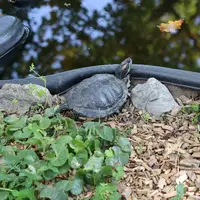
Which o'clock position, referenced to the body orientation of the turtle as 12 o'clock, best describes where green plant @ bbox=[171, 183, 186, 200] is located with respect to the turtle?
The green plant is roughly at 4 o'clock from the turtle.

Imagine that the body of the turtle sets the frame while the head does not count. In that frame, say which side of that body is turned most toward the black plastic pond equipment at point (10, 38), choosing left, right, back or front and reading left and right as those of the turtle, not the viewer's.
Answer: left

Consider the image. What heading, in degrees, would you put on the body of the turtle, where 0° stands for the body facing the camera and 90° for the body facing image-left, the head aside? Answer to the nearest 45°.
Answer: approximately 225°

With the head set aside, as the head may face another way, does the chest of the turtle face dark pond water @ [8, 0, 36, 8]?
no

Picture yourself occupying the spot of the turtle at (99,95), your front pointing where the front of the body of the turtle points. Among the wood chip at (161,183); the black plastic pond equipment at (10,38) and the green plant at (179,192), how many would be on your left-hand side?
1
